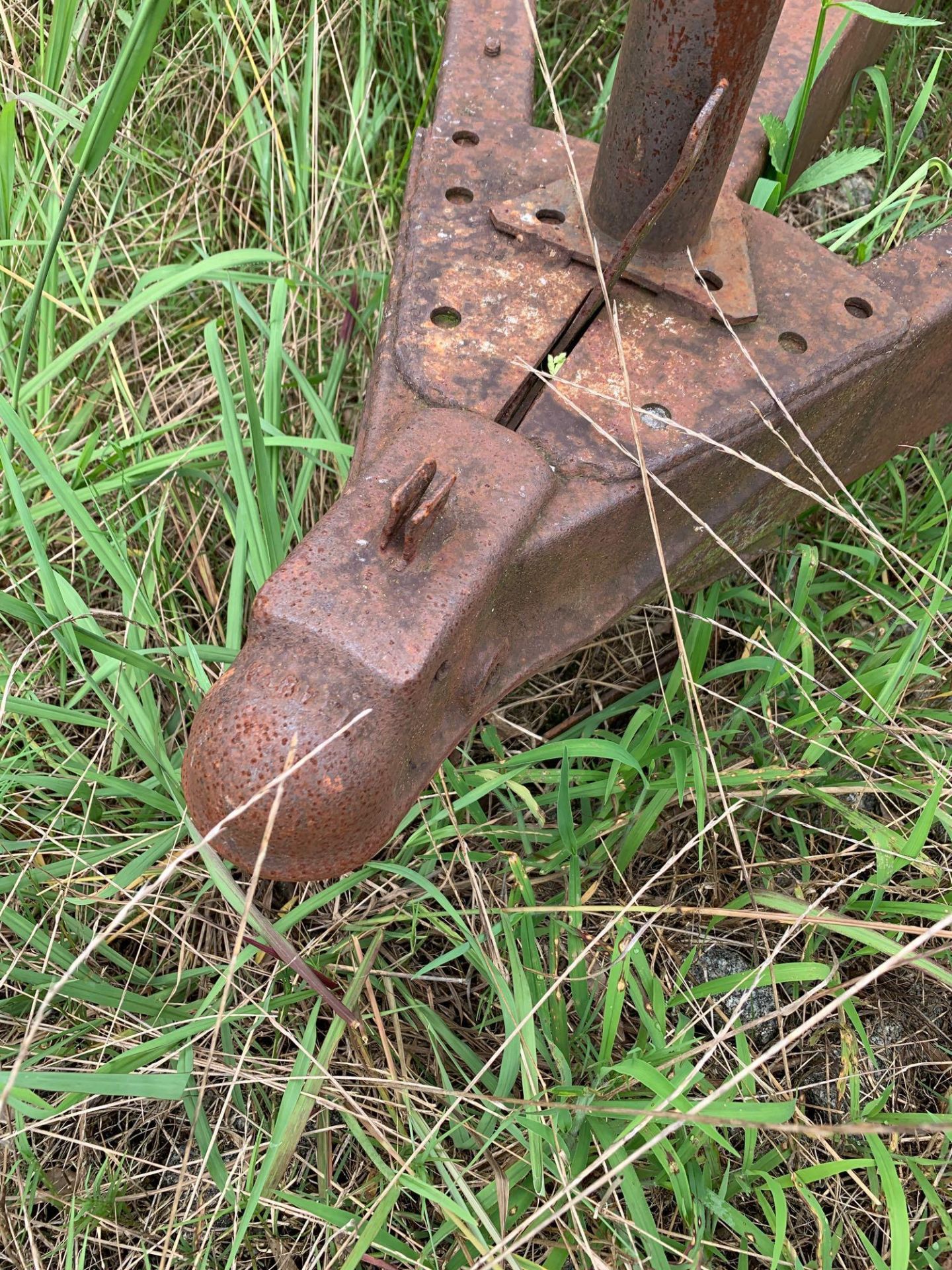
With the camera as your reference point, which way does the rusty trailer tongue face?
facing the viewer and to the left of the viewer

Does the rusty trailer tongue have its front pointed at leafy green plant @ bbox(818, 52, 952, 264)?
no
